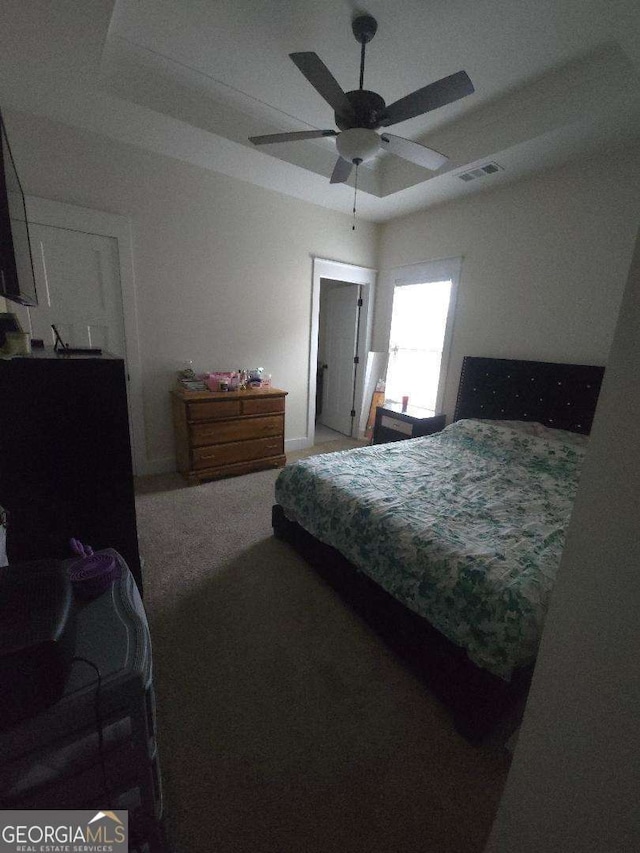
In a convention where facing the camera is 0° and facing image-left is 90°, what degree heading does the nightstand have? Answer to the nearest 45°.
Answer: approximately 45°

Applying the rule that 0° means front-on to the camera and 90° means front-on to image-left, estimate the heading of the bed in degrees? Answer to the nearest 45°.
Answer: approximately 45°

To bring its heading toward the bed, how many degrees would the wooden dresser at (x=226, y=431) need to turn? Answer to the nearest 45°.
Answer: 0° — it already faces it

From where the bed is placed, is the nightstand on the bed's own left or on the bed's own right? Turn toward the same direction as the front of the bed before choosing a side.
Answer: on the bed's own right

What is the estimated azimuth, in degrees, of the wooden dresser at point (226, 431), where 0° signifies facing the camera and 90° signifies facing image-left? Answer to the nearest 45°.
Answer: approximately 315°

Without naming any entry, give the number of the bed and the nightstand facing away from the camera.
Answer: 0

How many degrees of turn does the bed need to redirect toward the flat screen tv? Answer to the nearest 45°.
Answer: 0° — it already faces it

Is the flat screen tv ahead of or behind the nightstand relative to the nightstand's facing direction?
ahead

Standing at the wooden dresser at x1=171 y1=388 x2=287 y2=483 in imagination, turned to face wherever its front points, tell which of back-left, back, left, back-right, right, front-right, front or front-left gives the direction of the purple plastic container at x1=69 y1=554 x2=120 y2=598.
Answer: front-right

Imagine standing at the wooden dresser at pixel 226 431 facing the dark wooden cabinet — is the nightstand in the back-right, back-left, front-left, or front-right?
back-left

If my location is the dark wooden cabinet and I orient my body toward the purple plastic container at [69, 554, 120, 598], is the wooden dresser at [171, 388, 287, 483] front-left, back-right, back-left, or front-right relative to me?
back-left

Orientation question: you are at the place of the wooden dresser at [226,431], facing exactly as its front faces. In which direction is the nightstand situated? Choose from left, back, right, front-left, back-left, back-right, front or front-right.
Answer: front-left

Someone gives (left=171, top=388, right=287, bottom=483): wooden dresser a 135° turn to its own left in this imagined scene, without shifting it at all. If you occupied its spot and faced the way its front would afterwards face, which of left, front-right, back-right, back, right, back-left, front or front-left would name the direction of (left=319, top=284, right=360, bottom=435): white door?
front-right
